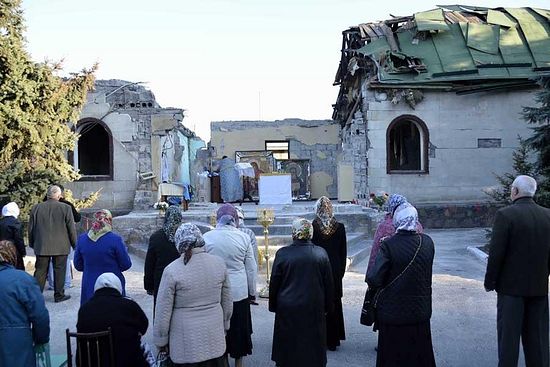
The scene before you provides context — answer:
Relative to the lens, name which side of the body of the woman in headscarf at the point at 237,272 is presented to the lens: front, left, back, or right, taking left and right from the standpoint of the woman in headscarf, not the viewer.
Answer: back

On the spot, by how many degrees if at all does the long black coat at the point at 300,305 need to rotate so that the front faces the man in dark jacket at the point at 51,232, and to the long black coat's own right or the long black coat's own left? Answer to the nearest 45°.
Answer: approximately 45° to the long black coat's own left

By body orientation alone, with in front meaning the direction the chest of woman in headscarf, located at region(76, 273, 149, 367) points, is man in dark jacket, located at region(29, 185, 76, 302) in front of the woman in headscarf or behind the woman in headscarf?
in front

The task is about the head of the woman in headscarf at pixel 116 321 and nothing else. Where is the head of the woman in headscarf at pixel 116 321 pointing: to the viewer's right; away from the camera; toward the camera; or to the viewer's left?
away from the camera

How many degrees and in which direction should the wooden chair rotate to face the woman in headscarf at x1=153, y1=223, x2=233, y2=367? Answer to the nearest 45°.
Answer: approximately 90° to its right

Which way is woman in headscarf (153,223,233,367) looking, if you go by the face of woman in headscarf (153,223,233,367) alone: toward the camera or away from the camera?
away from the camera

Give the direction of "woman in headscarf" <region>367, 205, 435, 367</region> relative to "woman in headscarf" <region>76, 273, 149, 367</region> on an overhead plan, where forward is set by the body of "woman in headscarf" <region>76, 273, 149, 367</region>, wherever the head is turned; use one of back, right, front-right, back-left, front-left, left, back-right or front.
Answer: right

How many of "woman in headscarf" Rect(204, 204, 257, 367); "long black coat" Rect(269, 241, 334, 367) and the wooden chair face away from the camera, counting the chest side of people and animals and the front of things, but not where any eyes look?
3

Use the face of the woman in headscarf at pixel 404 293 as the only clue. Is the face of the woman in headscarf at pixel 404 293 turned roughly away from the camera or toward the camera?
away from the camera

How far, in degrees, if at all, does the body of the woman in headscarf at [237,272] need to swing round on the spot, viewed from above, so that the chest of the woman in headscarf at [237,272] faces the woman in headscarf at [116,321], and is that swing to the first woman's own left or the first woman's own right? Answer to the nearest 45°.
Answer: approximately 135° to the first woman's own left

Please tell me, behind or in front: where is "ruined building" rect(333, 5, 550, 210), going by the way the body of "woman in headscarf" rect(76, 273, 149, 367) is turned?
in front

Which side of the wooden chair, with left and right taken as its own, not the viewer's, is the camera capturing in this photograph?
back

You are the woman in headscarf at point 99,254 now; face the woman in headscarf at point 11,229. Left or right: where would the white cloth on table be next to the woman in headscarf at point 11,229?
right

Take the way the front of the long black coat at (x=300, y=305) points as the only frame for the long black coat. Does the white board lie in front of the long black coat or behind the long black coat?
in front

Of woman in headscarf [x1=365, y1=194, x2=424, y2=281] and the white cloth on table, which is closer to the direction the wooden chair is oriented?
the white cloth on table

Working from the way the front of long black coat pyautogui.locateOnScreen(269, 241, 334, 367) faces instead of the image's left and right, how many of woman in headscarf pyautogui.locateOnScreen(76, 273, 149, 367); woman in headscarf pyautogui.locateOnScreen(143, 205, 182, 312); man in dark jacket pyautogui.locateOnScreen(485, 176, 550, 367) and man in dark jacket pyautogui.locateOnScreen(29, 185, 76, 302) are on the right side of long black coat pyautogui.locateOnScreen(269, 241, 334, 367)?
1
